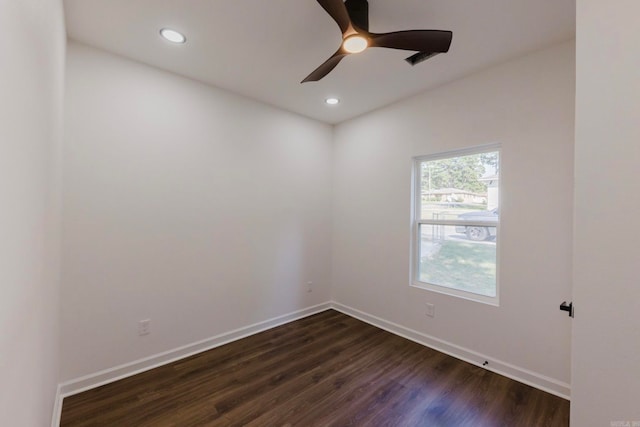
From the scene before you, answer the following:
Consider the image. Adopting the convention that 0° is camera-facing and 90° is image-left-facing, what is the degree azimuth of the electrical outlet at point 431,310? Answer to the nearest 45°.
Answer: approximately 45°

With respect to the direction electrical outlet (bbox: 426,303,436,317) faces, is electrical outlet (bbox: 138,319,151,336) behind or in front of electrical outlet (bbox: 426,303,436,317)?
in front
